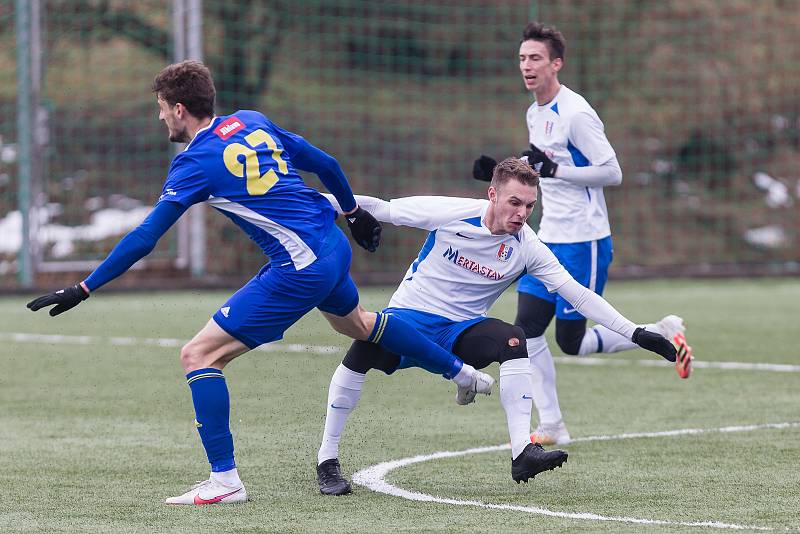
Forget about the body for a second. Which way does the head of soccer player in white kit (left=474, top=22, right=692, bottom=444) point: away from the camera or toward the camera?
toward the camera

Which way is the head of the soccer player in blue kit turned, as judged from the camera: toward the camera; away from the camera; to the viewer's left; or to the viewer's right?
to the viewer's left

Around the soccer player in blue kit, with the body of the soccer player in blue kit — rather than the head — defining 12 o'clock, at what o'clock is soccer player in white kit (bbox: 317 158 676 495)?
The soccer player in white kit is roughly at 4 o'clock from the soccer player in blue kit.

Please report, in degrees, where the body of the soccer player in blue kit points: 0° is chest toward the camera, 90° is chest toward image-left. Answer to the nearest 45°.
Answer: approximately 135°
